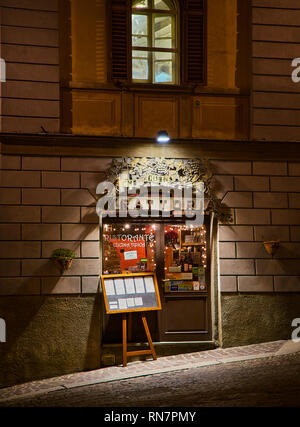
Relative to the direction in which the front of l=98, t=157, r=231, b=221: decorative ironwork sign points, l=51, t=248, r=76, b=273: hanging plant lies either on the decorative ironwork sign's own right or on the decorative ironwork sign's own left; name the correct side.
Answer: on the decorative ironwork sign's own right

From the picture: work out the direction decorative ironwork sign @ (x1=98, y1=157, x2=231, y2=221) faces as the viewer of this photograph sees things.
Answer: facing the viewer

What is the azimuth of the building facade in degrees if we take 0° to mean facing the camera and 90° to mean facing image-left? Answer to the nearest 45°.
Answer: approximately 0°
